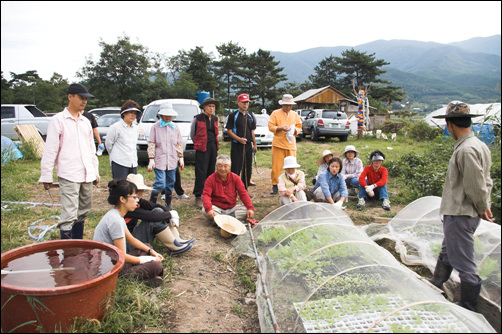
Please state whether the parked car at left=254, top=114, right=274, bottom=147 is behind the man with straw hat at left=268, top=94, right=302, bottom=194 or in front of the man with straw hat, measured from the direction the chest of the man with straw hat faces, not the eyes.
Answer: behind

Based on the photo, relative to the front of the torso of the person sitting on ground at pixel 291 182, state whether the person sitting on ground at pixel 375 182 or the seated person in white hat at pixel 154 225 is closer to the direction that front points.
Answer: the seated person in white hat

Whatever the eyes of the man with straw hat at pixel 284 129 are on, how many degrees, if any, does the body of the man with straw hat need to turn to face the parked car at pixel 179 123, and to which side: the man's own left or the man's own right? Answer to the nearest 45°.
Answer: approximately 135° to the man's own right

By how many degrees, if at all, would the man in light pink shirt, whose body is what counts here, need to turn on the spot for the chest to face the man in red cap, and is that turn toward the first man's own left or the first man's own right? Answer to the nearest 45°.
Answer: approximately 90° to the first man's own left

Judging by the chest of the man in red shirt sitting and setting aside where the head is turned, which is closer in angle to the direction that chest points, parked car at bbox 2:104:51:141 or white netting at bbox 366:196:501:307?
the white netting

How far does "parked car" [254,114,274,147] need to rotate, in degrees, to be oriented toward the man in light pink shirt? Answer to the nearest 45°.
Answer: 0° — it already faces them

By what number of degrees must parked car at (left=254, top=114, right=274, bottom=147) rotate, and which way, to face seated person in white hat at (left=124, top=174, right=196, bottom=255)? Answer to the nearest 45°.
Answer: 0° — it already faces them

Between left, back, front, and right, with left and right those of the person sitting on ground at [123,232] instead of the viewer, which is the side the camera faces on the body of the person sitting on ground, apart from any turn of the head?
right

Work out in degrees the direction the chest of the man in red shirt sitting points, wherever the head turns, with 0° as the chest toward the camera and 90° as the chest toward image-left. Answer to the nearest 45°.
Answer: approximately 0°
